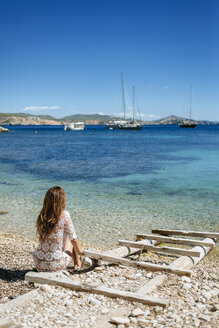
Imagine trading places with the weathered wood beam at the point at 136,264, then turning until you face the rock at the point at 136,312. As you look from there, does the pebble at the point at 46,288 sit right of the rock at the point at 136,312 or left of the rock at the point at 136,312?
right

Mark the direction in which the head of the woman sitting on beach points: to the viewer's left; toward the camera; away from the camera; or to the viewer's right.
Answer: away from the camera

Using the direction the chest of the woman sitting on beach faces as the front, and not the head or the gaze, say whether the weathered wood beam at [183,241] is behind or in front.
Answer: in front

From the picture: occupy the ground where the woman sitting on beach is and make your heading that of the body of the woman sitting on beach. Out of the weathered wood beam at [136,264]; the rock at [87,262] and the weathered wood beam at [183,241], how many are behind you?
0

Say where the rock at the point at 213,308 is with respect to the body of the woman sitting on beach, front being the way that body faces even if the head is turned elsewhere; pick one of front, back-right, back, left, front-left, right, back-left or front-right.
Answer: right

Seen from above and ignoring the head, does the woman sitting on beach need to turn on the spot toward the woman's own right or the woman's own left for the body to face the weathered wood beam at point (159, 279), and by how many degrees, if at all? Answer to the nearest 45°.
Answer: approximately 45° to the woman's own right

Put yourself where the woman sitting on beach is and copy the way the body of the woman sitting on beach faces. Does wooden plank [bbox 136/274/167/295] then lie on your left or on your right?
on your right

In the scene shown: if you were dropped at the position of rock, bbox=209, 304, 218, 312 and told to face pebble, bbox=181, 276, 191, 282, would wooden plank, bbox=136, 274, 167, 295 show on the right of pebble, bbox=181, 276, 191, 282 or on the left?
left

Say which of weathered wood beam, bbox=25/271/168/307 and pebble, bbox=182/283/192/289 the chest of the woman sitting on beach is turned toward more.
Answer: the pebble

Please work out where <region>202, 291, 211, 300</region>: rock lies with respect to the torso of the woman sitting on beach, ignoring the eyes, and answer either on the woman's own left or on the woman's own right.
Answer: on the woman's own right

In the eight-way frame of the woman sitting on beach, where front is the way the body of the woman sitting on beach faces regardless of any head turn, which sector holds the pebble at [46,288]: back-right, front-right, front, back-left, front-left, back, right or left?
back-right

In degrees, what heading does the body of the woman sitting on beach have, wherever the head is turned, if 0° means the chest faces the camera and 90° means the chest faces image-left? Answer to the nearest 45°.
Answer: approximately 225°

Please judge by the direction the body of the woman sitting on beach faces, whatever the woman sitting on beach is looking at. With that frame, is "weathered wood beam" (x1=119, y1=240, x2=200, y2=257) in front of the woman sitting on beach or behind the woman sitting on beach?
in front

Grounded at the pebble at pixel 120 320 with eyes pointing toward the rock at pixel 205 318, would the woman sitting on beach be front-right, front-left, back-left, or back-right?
back-left
